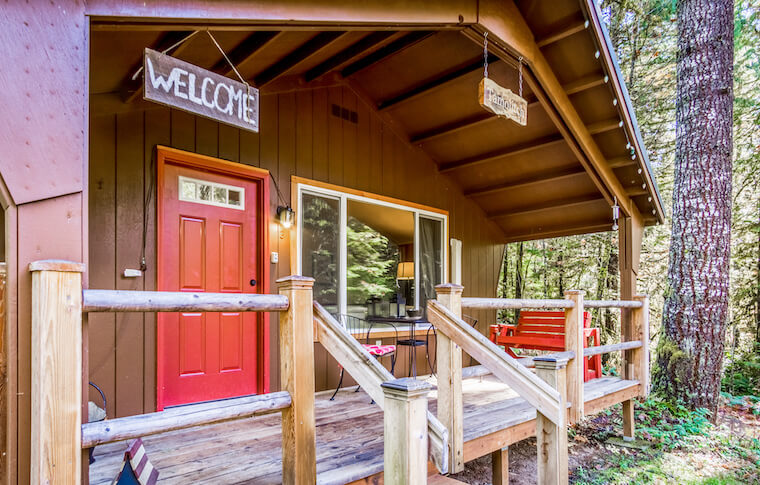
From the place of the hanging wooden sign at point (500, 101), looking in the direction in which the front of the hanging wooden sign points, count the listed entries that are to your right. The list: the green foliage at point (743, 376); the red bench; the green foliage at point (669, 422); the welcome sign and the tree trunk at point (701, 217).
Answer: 1

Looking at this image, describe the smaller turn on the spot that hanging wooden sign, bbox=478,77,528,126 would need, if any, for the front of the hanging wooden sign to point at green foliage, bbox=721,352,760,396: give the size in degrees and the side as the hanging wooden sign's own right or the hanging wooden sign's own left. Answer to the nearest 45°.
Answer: approximately 90° to the hanging wooden sign's own left

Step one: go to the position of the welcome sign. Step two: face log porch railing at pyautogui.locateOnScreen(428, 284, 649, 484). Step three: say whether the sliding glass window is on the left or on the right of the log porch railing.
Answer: left

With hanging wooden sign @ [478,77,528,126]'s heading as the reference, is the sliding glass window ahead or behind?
behind

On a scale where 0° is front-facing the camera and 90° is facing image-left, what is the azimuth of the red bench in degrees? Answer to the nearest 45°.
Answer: approximately 45°

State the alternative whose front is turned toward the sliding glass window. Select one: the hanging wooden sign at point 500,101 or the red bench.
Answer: the red bench

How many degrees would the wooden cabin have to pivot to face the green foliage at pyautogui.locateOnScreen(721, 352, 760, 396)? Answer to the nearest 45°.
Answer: approximately 90° to its left

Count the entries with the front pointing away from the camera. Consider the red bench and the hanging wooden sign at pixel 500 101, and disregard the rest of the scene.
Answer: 0

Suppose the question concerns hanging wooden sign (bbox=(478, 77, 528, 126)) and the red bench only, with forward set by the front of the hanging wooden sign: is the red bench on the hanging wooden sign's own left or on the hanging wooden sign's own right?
on the hanging wooden sign's own left

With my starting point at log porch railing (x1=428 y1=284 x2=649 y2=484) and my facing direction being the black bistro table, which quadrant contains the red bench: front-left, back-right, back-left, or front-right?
front-right

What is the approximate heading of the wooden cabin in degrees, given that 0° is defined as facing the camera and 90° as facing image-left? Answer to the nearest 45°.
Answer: approximately 315°

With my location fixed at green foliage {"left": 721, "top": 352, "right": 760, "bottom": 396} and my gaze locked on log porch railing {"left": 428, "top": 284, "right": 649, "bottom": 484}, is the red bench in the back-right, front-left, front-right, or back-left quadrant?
front-right

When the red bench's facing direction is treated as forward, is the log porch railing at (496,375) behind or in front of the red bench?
in front

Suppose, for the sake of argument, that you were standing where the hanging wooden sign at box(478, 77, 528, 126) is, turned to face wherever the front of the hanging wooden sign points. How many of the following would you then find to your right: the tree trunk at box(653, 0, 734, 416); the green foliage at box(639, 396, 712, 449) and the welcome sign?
1

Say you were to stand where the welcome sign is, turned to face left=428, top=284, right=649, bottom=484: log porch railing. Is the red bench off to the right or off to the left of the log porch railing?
left

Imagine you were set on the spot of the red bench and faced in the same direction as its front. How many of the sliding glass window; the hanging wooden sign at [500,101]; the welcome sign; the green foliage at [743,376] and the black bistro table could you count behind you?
1
